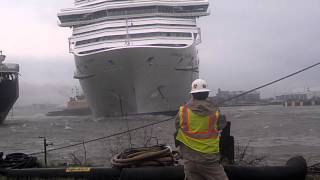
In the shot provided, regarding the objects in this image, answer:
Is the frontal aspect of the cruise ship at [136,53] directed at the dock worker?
yes

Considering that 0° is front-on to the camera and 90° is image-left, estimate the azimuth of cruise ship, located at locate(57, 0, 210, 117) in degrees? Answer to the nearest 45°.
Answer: approximately 0°

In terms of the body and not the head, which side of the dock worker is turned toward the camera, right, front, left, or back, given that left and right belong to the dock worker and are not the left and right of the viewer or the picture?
back

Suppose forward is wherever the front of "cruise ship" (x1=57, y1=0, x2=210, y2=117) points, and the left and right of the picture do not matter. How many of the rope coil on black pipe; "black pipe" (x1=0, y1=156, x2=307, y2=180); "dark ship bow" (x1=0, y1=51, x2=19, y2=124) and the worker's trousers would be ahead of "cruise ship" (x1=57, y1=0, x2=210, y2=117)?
3

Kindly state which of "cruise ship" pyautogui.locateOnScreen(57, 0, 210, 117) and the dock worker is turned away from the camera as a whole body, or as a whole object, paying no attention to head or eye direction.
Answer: the dock worker

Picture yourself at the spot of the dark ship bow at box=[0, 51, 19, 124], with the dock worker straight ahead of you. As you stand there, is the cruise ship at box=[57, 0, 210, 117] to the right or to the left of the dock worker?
left

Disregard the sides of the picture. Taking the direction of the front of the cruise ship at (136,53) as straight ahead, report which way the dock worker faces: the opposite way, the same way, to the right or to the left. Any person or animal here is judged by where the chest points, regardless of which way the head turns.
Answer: the opposite way

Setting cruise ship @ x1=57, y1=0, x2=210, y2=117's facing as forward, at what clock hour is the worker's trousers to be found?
The worker's trousers is roughly at 12 o'clock from the cruise ship.
